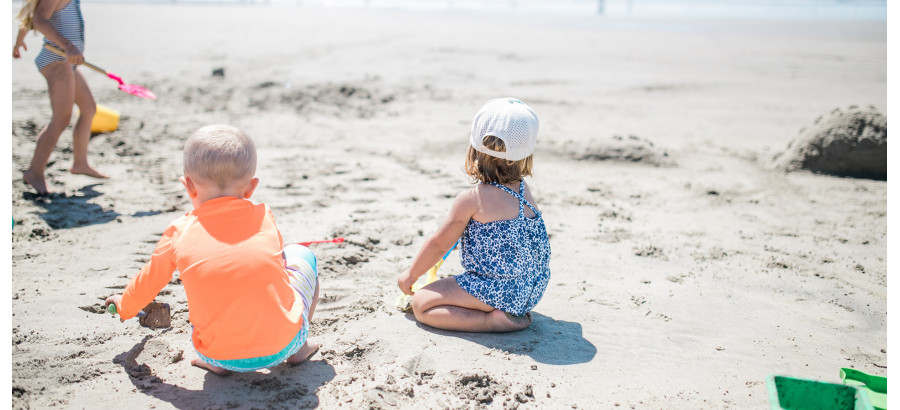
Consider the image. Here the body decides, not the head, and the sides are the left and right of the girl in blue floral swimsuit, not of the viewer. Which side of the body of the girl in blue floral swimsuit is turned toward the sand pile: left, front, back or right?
right

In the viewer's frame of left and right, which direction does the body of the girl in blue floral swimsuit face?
facing away from the viewer and to the left of the viewer

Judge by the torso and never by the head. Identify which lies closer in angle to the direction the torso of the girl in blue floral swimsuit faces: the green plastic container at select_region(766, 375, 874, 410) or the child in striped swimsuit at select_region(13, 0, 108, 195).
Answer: the child in striped swimsuit

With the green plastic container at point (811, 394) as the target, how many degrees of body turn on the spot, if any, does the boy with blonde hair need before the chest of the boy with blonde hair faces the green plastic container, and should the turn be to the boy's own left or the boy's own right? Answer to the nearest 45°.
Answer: approximately 135° to the boy's own right

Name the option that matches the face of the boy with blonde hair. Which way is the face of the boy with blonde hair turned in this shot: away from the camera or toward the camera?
away from the camera

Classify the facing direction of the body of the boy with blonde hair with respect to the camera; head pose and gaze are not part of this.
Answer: away from the camera

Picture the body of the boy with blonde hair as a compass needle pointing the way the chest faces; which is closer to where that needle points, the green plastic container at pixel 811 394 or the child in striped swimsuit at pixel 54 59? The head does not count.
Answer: the child in striped swimsuit

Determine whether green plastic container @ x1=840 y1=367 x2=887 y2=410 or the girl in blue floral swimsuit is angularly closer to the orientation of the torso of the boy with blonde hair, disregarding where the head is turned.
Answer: the girl in blue floral swimsuit

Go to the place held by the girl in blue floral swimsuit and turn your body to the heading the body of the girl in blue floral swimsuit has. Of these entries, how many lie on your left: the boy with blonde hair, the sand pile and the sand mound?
1

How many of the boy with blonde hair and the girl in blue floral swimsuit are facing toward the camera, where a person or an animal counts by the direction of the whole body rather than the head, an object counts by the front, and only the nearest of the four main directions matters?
0

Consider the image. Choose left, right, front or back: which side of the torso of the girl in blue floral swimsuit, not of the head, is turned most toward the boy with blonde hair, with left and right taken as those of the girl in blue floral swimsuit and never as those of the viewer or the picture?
left
